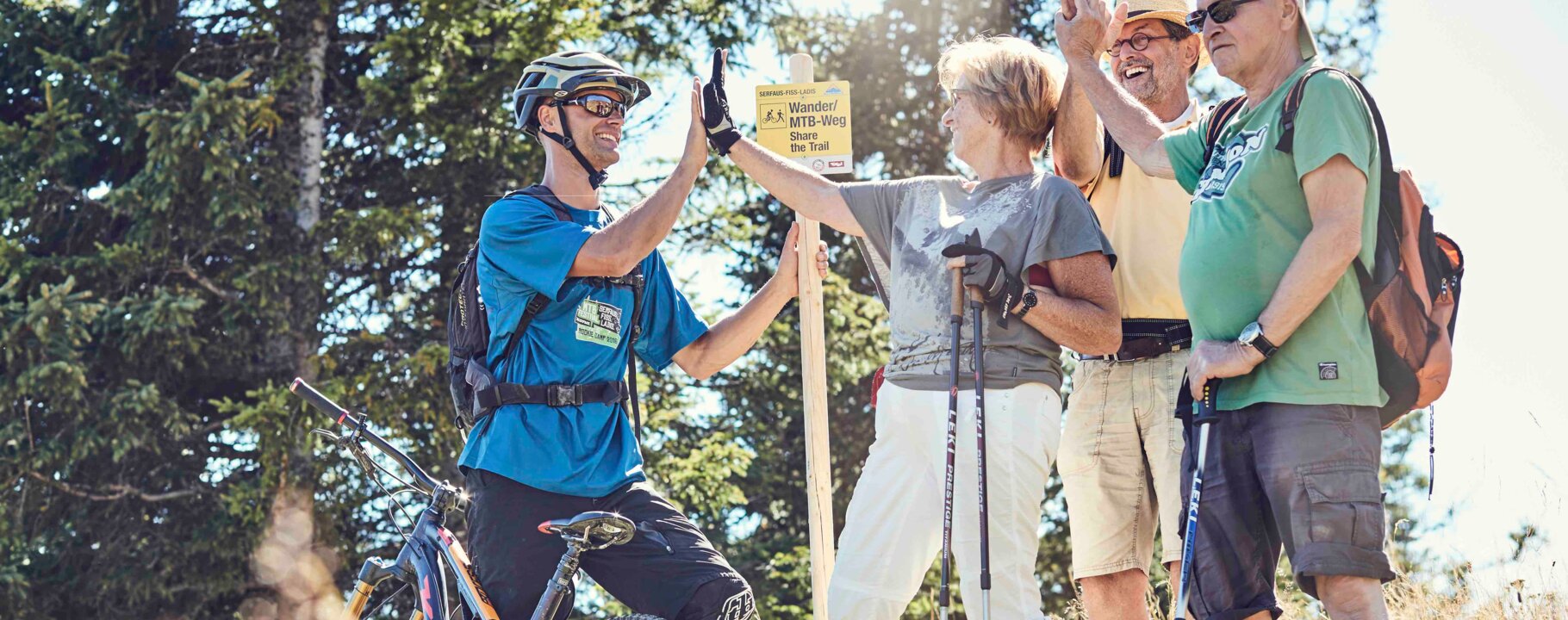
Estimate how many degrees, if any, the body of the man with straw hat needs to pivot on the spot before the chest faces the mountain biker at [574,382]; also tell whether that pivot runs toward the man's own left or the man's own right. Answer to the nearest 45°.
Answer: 0° — they already face them

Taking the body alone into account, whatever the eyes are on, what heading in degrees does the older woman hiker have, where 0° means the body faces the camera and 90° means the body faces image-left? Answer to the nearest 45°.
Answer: approximately 45°

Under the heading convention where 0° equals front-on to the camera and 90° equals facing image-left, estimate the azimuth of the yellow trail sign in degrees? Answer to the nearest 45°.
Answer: approximately 0°

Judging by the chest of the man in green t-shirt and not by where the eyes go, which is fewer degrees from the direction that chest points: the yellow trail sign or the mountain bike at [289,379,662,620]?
the mountain bike

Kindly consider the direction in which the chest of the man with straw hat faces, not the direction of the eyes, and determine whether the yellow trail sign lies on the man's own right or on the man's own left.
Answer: on the man's own right

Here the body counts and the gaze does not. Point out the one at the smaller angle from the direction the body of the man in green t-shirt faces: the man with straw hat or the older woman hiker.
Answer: the older woman hiker

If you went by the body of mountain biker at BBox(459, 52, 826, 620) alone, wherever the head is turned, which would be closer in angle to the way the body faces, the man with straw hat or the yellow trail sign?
the man with straw hat

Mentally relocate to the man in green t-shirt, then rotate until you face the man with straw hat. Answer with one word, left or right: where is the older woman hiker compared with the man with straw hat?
left

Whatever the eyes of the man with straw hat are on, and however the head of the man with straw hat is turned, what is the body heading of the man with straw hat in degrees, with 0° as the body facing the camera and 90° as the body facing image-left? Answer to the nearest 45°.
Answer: approximately 45°

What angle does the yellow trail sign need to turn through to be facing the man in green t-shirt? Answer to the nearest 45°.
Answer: approximately 45° to its left

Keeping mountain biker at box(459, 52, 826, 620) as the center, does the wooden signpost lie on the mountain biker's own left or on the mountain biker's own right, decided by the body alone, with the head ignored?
on the mountain biker's own left

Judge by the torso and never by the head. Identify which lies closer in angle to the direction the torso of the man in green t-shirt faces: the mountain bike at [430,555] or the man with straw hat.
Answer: the mountain bike
